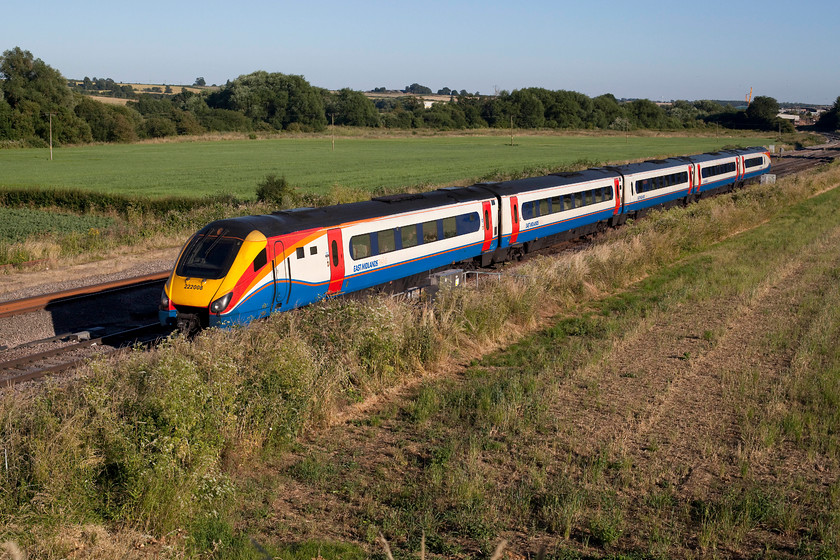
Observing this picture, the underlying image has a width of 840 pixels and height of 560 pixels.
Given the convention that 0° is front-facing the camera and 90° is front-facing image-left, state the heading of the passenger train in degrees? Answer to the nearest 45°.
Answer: approximately 45°

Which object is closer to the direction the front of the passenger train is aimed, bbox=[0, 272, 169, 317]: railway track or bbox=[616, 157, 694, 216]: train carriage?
the railway track

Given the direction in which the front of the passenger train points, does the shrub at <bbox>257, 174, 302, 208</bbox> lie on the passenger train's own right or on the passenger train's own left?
on the passenger train's own right

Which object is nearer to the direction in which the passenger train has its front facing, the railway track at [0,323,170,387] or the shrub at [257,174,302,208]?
the railway track

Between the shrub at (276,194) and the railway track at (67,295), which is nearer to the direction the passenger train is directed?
the railway track

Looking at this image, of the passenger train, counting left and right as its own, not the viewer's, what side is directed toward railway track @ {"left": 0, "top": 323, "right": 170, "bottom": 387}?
front

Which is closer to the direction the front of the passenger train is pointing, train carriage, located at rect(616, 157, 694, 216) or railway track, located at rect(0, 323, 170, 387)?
the railway track

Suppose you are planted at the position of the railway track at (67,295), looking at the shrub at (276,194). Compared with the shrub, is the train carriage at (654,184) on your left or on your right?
right
